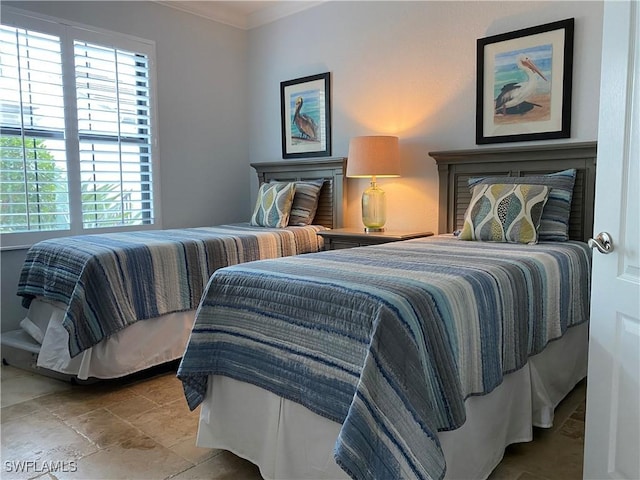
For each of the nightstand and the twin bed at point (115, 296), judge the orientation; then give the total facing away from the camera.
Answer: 0

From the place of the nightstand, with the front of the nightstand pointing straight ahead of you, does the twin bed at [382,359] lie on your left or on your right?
on your left

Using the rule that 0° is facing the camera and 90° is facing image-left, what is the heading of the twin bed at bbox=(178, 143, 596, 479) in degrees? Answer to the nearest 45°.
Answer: approximately 45°

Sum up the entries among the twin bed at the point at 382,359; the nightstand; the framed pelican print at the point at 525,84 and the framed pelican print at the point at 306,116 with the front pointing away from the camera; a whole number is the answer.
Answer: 0

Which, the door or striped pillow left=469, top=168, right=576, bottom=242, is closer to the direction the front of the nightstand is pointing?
the door

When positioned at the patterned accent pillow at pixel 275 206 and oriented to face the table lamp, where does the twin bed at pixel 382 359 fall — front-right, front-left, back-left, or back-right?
front-right

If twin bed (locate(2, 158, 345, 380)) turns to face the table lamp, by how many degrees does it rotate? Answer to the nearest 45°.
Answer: approximately 135° to its left

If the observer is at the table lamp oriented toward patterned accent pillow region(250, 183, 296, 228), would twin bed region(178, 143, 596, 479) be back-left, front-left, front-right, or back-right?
back-left

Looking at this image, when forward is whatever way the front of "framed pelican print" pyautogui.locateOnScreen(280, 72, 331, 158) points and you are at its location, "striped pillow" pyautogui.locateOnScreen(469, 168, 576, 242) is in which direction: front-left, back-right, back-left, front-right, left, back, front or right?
left

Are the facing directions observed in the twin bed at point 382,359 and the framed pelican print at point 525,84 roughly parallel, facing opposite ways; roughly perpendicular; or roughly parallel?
roughly parallel

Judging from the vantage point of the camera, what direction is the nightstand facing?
facing the viewer and to the left of the viewer

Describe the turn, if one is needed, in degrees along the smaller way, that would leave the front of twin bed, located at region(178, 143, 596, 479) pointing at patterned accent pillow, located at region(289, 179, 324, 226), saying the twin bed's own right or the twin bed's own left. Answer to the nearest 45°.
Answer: approximately 135° to the twin bed's own right

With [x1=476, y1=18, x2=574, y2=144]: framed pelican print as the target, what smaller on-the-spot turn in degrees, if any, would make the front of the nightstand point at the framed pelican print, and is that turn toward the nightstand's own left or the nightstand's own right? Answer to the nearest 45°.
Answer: approximately 135° to the nightstand's own left
